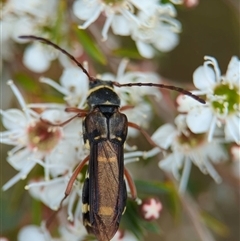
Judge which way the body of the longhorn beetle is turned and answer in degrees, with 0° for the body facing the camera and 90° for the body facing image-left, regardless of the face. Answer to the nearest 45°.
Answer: approximately 180°

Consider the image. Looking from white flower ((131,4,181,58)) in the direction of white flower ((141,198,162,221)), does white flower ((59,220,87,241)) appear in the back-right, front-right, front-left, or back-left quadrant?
front-right

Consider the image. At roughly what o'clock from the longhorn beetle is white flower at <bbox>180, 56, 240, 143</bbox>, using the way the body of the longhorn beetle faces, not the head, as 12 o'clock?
The white flower is roughly at 2 o'clock from the longhorn beetle.

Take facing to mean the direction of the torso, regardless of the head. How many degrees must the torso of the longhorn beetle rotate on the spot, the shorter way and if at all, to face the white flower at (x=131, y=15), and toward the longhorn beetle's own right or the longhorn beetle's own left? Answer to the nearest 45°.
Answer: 0° — it already faces it

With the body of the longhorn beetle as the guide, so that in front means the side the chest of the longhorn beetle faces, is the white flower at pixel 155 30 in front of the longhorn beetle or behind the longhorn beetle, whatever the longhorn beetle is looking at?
in front
